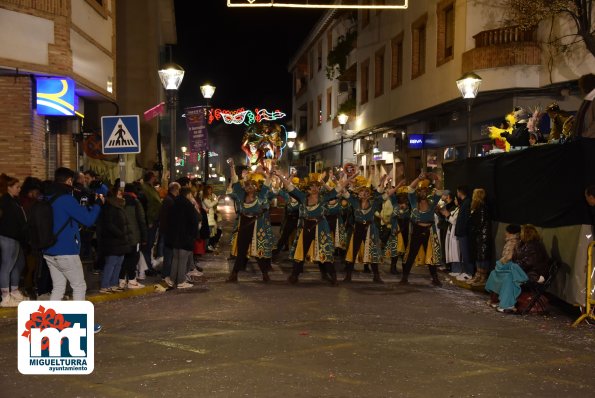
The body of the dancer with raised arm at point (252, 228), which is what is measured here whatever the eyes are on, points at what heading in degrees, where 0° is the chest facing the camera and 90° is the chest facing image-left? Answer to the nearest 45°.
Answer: approximately 0°

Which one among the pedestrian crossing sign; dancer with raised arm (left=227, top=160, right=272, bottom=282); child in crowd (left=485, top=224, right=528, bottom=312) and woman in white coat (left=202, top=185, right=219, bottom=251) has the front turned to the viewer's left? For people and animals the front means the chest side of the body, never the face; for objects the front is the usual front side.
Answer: the child in crowd

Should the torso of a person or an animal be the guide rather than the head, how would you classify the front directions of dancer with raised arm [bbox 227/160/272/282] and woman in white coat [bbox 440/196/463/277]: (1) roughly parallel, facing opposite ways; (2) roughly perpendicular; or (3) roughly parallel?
roughly perpendicular

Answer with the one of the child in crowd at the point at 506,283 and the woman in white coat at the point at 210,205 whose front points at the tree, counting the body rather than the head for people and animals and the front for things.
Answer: the woman in white coat

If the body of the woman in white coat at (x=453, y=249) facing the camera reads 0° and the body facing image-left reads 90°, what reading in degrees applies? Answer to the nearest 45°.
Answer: approximately 90°

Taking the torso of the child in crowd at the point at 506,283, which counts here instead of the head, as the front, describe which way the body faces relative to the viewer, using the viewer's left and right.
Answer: facing to the left of the viewer

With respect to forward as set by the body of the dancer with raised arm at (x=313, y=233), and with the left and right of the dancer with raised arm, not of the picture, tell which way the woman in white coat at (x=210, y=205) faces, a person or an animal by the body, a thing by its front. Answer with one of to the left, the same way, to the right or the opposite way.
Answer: to the left

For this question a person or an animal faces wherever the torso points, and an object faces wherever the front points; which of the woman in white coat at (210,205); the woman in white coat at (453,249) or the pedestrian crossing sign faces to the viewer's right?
the woman in white coat at (210,205)

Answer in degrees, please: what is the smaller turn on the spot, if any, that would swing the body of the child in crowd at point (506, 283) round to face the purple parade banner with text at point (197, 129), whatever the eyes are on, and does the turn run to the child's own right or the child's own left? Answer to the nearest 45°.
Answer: approximately 45° to the child's own right

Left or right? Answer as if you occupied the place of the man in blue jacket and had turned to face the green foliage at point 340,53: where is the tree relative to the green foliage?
right

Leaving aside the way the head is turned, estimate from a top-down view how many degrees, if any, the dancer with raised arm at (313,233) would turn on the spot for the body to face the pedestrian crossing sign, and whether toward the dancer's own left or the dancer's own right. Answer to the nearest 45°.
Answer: approximately 90° to the dancer's own right

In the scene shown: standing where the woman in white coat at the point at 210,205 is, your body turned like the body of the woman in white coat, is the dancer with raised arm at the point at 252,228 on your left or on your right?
on your right

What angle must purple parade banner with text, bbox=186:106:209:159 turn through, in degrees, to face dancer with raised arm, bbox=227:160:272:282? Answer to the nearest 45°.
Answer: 0° — it already faces them

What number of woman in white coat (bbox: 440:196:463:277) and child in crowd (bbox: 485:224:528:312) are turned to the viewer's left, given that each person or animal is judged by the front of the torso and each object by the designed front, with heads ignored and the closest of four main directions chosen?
2

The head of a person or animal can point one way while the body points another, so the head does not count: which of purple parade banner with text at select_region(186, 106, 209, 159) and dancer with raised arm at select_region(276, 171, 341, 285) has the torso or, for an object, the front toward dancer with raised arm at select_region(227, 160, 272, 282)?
the purple parade banner with text

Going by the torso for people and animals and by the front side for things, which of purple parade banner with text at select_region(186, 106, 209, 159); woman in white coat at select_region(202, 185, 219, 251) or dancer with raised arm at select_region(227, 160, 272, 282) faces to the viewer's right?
the woman in white coat
